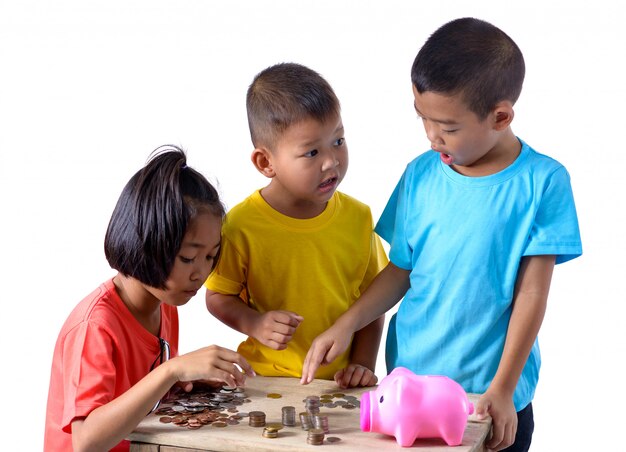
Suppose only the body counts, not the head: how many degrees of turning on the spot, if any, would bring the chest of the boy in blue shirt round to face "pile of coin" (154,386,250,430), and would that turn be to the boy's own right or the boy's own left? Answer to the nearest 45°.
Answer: approximately 45° to the boy's own right

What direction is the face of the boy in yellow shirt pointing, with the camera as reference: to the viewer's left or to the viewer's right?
to the viewer's right

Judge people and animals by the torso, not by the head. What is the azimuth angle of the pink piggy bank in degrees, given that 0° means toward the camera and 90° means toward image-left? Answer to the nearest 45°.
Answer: approximately 90°

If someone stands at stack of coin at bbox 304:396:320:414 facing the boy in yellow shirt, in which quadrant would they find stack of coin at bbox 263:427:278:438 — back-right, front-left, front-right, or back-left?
back-left

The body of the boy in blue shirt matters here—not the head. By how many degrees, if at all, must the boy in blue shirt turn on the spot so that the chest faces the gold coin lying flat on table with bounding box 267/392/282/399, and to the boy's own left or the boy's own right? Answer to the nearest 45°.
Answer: approximately 45° to the boy's own right

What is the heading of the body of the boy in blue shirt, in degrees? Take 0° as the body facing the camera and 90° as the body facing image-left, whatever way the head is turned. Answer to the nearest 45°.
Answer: approximately 45°
